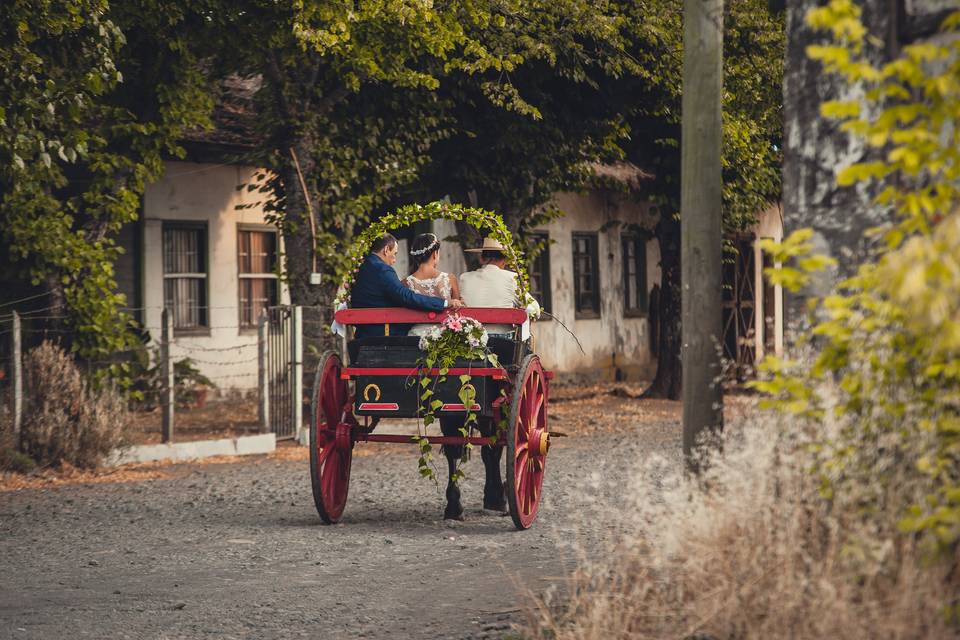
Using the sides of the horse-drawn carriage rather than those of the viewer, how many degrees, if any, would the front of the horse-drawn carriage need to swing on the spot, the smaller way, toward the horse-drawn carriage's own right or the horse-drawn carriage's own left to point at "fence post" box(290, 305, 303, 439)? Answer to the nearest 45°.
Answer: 0° — it already faces it

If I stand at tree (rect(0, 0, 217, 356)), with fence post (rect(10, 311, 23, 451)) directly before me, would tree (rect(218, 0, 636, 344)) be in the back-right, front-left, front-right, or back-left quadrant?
back-left

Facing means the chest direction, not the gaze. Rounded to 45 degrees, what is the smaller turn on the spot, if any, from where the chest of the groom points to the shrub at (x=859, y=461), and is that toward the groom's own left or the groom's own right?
approximately 135° to the groom's own right

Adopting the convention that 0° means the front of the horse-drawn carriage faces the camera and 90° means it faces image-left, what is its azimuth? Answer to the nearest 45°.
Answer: approximately 180°

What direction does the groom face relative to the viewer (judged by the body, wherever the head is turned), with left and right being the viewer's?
facing away from the viewer and to the right of the viewer

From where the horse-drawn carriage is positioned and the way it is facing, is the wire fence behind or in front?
in front

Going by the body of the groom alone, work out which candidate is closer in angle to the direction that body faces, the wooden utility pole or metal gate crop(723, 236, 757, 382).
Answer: the metal gate

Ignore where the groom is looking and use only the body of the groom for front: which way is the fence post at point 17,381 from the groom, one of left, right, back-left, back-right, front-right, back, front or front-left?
left

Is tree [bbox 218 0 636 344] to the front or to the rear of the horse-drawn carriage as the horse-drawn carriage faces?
to the front
